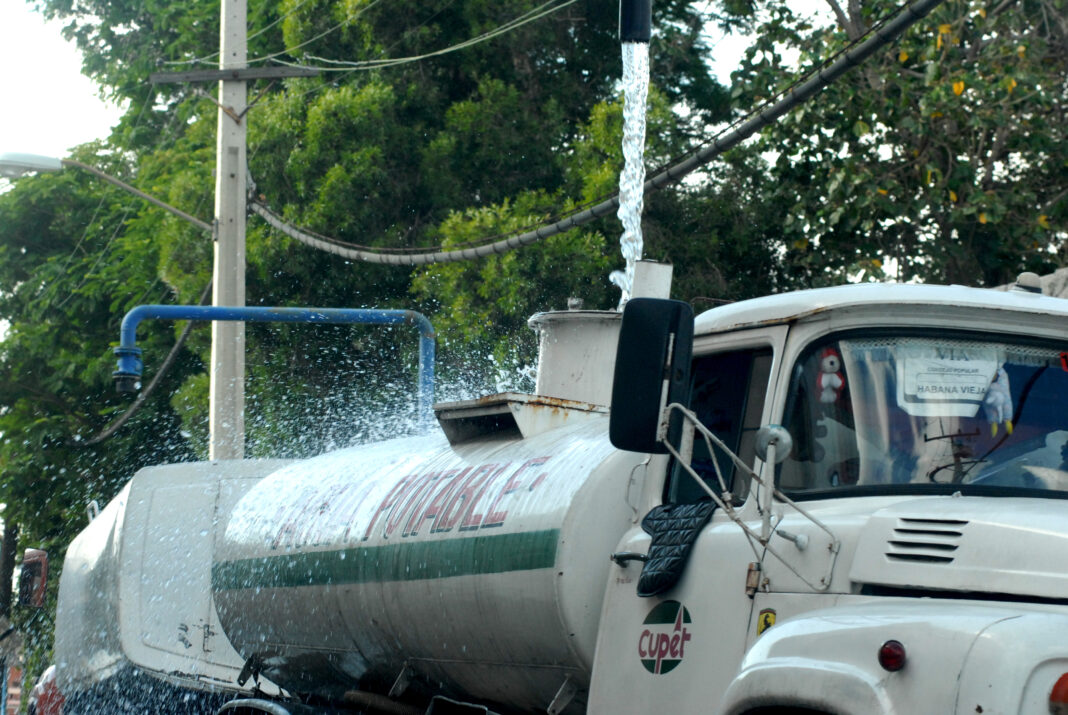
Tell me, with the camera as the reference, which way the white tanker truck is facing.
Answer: facing the viewer and to the right of the viewer

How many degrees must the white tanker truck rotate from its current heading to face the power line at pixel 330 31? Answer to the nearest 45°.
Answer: approximately 135° to its left
